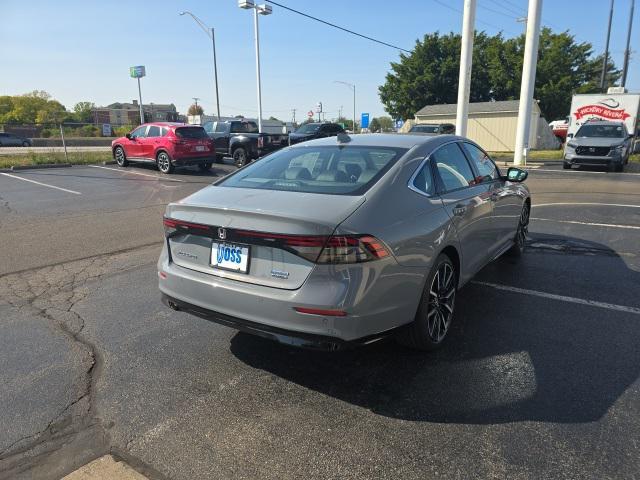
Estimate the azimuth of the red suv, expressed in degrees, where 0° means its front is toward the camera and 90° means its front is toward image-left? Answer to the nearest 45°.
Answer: approximately 135°

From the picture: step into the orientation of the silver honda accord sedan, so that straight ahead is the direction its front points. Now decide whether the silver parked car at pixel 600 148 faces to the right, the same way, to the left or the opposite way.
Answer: the opposite way

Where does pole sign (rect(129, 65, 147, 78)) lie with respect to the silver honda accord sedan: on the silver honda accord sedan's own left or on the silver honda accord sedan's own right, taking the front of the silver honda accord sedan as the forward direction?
on the silver honda accord sedan's own left

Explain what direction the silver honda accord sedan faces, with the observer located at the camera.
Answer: facing away from the viewer and to the right of the viewer

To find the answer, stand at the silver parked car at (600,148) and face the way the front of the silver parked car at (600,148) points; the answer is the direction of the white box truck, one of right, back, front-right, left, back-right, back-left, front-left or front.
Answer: back

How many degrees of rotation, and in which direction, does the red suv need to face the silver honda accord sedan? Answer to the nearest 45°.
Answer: approximately 135° to its left

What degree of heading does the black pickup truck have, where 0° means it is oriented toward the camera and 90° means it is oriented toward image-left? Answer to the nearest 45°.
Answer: approximately 135°

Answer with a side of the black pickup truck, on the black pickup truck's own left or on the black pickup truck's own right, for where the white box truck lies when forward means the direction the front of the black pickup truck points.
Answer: on the black pickup truck's own right

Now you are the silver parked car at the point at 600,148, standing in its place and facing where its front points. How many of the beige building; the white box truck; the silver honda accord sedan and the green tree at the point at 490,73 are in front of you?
1

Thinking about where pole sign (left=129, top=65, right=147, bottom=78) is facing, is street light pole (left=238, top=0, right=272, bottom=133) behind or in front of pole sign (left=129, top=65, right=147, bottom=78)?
in front
